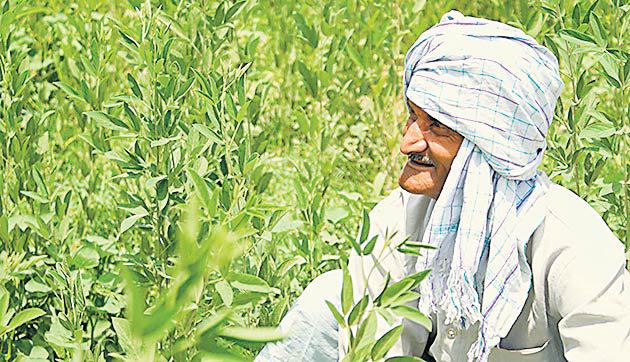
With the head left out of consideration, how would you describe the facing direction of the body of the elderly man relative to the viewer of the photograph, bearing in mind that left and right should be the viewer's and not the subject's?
facing the viewer and to the left of the viewer

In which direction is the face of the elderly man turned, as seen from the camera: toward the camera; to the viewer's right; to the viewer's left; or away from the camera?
to the viewer's left
